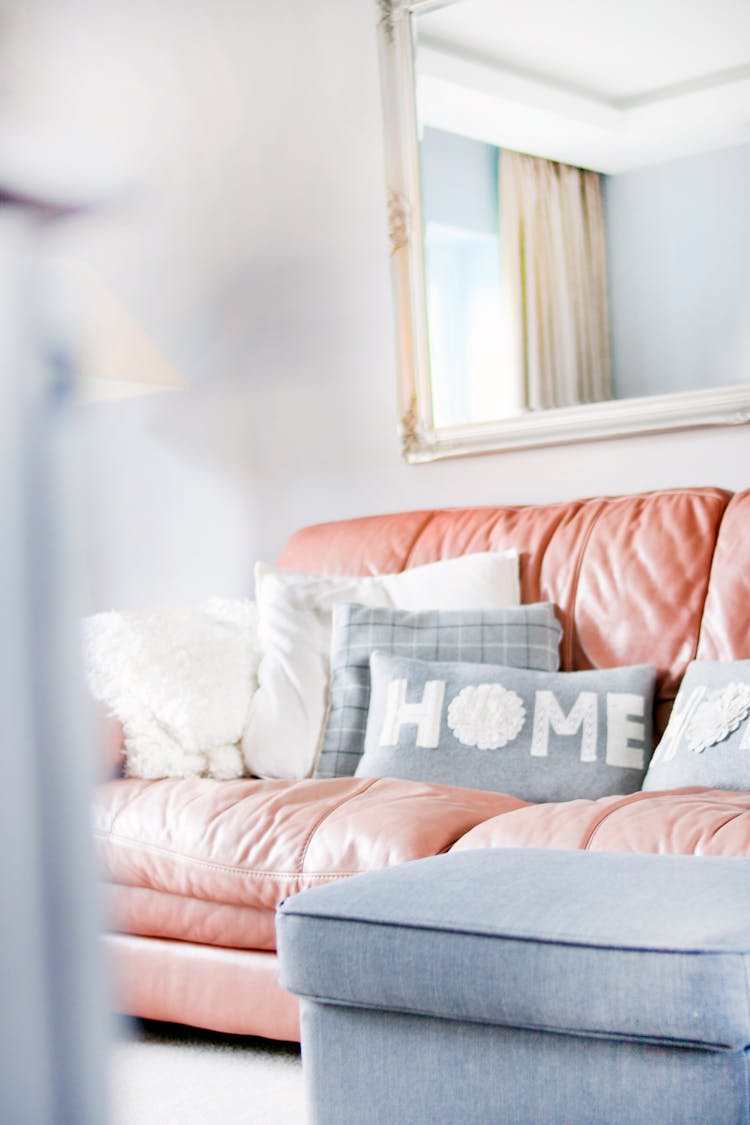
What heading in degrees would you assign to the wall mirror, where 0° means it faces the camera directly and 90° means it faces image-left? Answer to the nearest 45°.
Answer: approximately 45°

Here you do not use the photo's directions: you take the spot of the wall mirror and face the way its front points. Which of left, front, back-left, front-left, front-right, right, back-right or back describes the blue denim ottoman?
front-left
